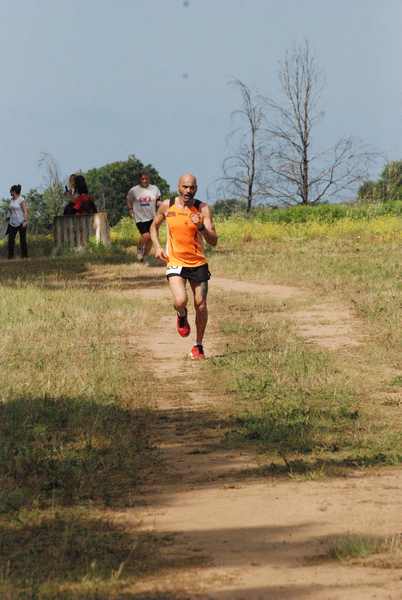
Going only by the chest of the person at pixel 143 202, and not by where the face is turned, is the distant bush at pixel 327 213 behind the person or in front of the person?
behind

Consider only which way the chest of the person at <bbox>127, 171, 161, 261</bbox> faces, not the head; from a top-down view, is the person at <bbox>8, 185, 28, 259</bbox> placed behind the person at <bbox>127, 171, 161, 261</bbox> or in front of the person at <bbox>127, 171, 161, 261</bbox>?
behind

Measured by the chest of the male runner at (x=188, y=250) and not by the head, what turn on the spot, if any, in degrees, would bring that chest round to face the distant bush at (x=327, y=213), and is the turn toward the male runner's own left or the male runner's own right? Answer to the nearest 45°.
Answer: approximately 180°

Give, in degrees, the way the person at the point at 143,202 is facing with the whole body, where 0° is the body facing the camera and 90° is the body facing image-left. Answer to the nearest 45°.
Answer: approximately 0°

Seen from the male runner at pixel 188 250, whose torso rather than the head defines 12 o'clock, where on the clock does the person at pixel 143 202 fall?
The person is roughly at 6 o'clock from the male runner.

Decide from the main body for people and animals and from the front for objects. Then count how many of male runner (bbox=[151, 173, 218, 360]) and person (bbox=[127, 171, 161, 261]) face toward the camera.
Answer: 2

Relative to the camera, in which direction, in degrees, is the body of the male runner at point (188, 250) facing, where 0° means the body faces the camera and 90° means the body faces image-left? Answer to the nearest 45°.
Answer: approximately 0°

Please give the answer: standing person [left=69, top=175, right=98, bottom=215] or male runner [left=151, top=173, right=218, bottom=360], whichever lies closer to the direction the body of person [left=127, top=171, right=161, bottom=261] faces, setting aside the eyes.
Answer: the male runner

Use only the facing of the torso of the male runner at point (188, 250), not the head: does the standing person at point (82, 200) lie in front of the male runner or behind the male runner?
behind
